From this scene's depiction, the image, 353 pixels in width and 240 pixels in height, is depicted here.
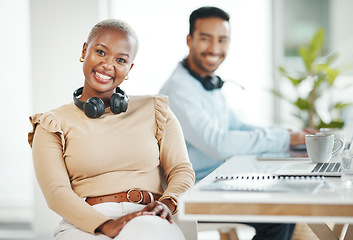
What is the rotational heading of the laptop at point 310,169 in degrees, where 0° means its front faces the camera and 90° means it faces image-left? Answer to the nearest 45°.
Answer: approximately 90°

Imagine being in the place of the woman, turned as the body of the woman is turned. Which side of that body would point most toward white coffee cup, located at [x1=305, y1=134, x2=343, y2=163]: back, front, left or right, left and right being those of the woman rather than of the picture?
left

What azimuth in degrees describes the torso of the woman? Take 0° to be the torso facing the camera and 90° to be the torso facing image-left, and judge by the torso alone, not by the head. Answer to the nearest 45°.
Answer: approximately 0°

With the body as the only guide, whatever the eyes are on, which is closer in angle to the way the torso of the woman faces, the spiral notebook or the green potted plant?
the spiral notebook

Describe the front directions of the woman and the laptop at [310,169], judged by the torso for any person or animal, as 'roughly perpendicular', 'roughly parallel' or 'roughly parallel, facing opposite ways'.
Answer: roughly perpendicular

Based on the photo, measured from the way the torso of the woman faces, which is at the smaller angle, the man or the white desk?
the white desk

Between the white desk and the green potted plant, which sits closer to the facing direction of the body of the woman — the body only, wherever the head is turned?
the white desk

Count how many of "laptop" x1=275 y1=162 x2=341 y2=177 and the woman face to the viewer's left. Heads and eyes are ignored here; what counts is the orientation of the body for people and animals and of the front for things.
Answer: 1

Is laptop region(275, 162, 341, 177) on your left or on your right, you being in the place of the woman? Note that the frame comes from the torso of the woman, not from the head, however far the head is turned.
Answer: on your left
